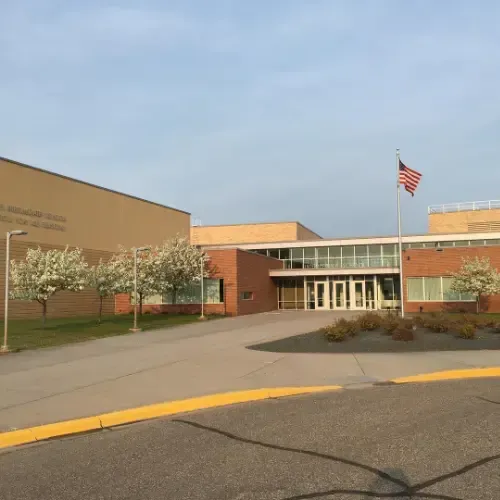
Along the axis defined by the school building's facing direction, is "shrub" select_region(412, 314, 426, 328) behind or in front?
in front

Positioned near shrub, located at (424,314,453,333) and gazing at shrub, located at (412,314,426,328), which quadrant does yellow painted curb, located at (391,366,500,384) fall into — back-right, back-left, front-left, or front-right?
back-left

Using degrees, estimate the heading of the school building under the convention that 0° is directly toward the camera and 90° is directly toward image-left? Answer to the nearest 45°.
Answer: approximately 0°

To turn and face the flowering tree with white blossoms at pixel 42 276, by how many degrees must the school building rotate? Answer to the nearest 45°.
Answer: approximately 45° to its right

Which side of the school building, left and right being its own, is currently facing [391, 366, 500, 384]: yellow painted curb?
front

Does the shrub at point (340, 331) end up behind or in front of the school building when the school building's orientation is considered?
in front

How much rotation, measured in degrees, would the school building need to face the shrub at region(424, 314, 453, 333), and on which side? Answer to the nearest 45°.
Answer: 0° — it already faces it
